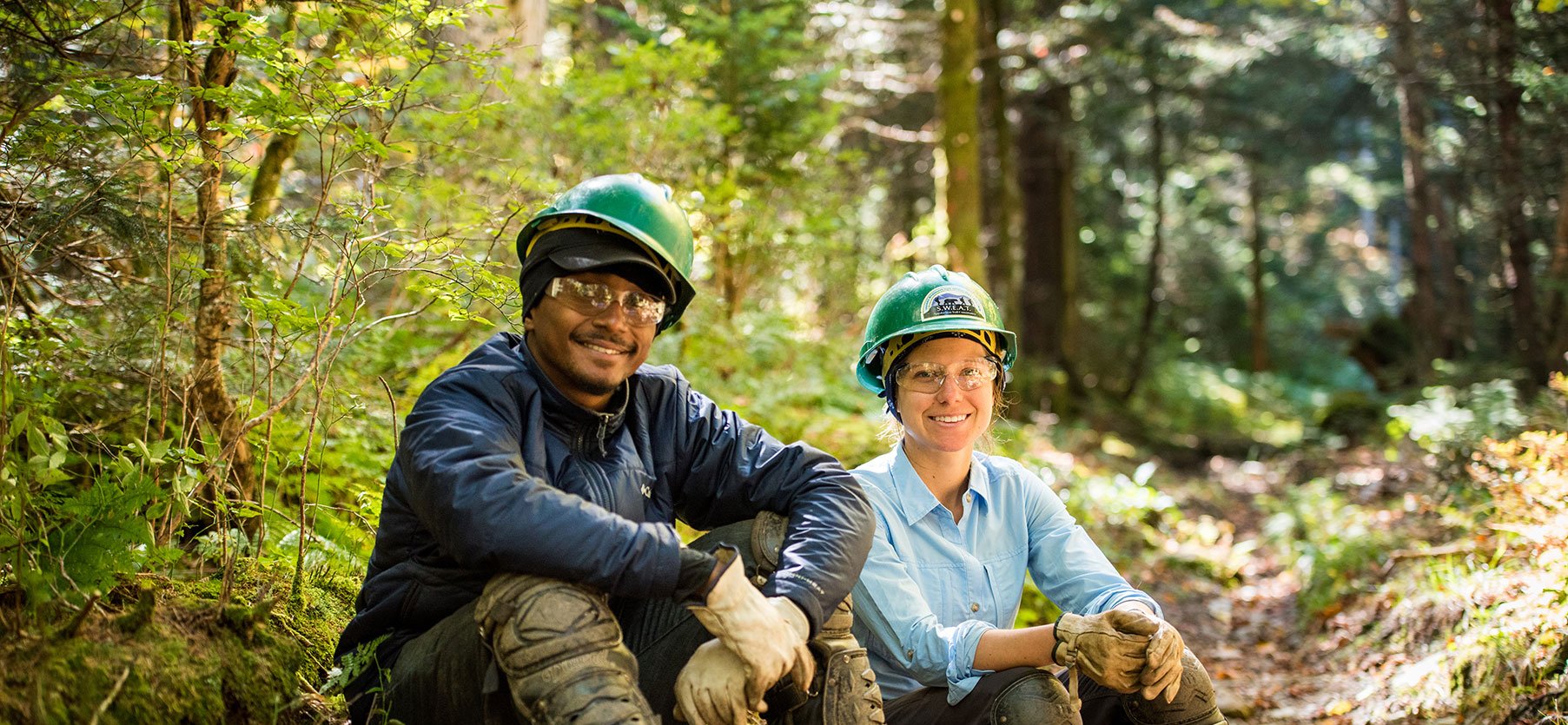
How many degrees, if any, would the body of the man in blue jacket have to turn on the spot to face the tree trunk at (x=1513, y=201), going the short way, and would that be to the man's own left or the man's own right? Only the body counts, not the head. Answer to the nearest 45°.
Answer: approximately 90° to the man's own left

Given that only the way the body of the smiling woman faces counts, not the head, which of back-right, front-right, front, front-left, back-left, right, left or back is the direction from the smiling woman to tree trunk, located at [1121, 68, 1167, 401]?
back-left

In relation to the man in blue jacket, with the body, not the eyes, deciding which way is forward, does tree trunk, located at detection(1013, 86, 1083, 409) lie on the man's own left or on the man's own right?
on the man's own left

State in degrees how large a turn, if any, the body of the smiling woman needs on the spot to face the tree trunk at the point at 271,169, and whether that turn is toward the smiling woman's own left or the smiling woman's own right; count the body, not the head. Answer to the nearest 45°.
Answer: approximately 135° to the smiling woman's own right

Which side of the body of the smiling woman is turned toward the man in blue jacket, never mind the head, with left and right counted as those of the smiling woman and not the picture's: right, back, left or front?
right

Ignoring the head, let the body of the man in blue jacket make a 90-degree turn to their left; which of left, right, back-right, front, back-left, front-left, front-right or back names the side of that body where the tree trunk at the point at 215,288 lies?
left

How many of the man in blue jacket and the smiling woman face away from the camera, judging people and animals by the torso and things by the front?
0

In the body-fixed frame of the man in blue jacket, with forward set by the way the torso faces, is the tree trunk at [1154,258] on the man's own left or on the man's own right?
on the man's own left

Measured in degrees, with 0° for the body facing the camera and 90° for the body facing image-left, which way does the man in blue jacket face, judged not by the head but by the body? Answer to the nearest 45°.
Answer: approximately 315°
